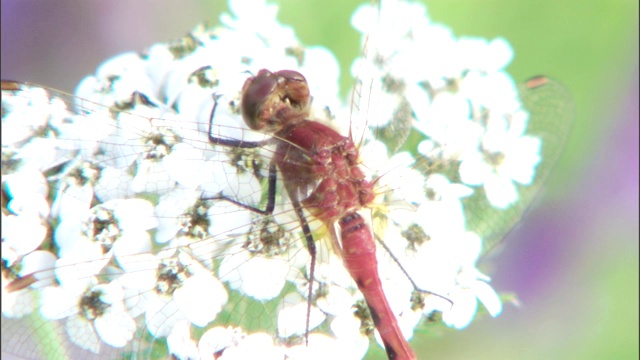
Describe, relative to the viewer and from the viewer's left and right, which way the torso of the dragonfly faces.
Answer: facing away from the viewer and to the left of the viewer
